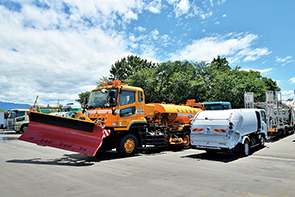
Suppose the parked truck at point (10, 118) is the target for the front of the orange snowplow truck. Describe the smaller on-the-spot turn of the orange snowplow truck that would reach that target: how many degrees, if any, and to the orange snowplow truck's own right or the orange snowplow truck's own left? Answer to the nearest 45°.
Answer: approximately 90° to the orange snowplow truck's own right

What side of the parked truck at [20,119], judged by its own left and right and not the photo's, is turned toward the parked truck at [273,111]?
left

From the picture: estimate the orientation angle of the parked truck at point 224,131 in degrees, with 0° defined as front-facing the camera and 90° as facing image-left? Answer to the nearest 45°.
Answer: approximately 225°

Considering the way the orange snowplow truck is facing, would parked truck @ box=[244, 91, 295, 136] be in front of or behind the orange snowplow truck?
behind

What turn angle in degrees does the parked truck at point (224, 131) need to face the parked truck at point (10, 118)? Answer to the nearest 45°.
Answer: approximately 135° to its left
